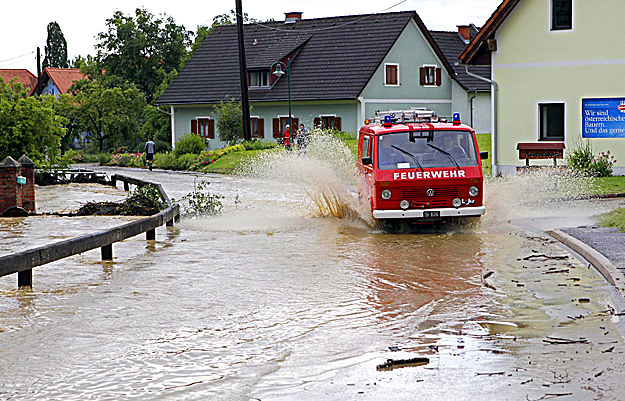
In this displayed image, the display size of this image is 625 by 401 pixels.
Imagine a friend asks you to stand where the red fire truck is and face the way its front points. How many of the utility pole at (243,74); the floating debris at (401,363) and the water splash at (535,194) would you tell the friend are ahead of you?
1

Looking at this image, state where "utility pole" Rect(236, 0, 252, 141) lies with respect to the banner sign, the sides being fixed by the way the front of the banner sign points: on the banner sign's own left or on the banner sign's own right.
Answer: on the banner sign's own right

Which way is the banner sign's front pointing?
toward the camera

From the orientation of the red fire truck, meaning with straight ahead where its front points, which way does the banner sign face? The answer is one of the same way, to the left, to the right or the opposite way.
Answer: the same way

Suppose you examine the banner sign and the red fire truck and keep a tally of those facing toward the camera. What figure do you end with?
2

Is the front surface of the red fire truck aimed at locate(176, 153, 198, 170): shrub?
no

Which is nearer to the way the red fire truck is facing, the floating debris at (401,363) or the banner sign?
the floating debris

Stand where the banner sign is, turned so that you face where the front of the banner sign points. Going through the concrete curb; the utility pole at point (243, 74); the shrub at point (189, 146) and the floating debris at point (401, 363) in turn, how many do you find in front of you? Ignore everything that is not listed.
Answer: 2

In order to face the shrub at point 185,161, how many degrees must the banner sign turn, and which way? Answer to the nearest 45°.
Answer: approximately 135° to its right

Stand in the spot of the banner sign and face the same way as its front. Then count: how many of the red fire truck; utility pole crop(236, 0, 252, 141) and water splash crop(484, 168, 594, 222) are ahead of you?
2

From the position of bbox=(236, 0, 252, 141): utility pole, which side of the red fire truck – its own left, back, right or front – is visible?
back

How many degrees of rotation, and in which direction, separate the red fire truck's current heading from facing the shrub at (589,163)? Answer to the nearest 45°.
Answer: approximately 135° to its left

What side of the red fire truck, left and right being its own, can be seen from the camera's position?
front

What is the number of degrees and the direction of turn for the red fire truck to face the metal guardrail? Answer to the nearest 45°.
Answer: approximately 45° to its right

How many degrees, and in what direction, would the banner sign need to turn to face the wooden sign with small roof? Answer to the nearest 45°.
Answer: approximately 45° to its right

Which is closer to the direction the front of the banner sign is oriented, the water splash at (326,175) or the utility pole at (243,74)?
the water splash

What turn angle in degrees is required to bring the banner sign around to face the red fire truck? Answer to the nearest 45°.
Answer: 0° — it already faces it
